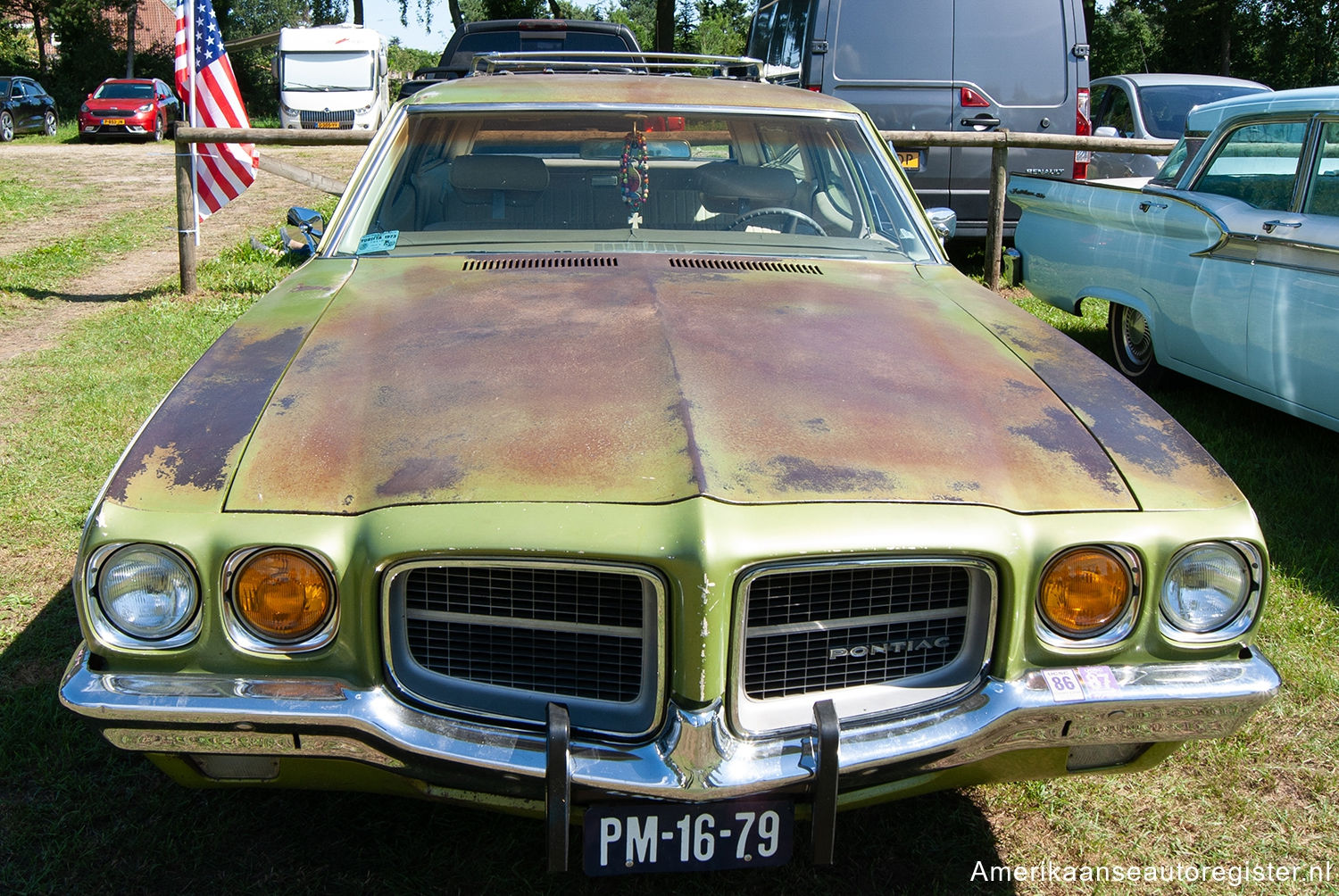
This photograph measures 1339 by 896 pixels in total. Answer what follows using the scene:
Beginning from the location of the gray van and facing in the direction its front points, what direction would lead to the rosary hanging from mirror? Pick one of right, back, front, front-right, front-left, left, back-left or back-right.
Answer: back

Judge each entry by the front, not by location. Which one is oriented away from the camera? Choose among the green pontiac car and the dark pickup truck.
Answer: the dark pickup truck

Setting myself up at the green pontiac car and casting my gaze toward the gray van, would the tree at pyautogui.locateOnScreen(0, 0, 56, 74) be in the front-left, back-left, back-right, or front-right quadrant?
front-left

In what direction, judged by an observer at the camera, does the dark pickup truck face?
facing away from the viewer

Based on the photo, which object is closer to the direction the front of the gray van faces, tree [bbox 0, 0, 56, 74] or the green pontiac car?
the tree

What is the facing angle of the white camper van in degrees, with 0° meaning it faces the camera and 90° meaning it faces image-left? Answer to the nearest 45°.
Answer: approximately 0°

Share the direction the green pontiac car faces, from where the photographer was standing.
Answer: facing the viewer

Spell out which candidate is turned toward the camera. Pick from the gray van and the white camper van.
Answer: the white camper van

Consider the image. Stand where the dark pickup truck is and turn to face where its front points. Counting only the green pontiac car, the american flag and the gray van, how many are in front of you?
0

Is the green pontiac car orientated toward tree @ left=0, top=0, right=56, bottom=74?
no

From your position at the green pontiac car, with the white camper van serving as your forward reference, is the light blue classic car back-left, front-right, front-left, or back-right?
front-right

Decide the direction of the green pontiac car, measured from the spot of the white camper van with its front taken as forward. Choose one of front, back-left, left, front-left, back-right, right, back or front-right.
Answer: front

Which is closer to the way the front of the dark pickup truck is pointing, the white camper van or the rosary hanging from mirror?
the white camper van

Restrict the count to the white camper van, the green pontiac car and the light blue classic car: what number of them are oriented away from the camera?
0

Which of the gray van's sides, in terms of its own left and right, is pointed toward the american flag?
left
